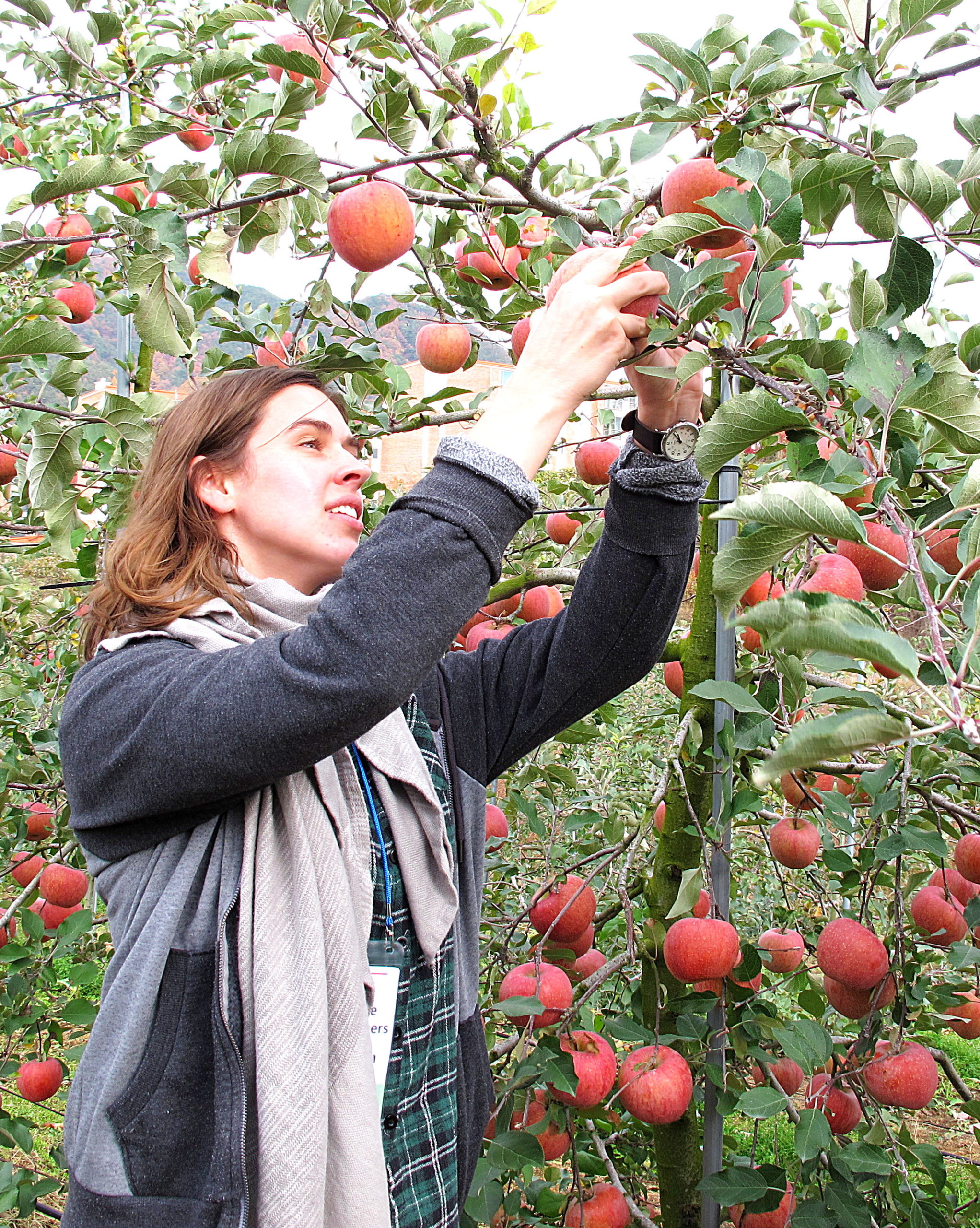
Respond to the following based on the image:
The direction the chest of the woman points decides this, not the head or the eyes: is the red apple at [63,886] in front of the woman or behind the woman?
behind

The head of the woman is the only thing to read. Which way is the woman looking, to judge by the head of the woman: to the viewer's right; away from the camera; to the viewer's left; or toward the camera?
to the viewer's right

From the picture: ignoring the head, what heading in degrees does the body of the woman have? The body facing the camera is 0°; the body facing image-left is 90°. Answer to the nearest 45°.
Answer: approximately 315°

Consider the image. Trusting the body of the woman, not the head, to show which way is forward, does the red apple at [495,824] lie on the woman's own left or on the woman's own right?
on the woman's own left
